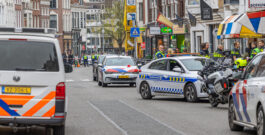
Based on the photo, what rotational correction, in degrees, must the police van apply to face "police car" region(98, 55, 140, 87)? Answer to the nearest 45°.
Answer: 0° — it already faces it

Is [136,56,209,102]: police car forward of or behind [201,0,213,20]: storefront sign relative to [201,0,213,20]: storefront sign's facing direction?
forward

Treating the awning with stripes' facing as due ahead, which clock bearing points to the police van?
The police van is roughly at 11 o'clock from the awning with stripes.

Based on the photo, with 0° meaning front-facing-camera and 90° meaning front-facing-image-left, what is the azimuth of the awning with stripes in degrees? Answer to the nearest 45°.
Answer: approximately 45°

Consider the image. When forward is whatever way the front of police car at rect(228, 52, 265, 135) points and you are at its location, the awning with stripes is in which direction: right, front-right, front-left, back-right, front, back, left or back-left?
front-right

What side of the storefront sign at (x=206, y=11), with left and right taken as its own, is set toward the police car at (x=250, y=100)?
front

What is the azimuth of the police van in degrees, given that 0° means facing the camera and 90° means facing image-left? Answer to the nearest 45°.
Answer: approximately 180°

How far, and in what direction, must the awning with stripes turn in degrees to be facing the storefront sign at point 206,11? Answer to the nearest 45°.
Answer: approximately 135° to its right

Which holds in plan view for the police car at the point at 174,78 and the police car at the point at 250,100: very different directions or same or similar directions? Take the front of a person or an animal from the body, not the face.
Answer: very different directions

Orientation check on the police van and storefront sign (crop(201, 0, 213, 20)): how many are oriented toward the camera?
1
